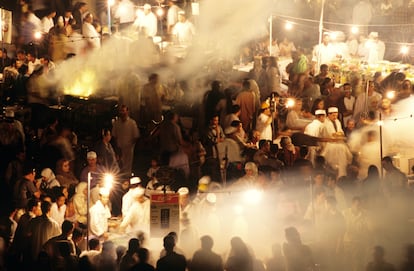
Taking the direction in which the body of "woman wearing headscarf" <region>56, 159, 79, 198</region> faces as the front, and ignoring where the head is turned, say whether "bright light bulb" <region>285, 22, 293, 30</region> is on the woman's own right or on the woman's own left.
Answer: on the woman's own left

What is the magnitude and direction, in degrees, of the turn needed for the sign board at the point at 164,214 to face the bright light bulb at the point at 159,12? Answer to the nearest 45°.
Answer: approximately 180°

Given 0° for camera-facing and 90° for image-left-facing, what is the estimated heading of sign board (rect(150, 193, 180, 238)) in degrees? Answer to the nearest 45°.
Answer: approximately 0°

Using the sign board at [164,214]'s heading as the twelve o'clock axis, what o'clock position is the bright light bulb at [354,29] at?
The bright light bulb is roughly at 7 o'clock from the sign board.

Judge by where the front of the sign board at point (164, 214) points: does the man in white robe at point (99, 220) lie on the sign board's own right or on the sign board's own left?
on the sign board's own right

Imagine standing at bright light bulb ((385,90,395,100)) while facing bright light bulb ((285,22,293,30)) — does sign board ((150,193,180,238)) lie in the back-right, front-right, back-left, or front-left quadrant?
back-left
